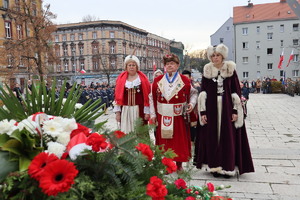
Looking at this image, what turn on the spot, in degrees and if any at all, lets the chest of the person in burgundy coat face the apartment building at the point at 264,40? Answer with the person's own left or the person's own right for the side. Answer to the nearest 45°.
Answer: approximately 180°

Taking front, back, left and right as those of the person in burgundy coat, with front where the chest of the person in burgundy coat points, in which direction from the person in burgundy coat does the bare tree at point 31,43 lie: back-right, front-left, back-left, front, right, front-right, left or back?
back-right

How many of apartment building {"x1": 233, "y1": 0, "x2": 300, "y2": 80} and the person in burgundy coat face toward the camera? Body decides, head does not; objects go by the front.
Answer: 2

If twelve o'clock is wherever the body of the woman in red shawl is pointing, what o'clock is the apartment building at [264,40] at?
The apartment building is roughly at 7 o'clock from the woman in red shawl.

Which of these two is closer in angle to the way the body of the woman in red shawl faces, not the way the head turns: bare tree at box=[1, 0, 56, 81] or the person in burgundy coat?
the person in burgundy coat

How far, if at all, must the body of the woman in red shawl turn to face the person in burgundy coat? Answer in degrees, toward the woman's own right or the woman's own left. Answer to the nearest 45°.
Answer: approximately 45° to the woman's own left

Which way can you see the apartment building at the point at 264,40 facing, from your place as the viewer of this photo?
facing the viewer

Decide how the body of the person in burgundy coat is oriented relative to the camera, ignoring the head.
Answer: toward the camera

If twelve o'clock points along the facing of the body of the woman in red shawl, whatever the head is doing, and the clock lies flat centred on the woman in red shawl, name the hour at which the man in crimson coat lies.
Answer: The man in crimson coat is roughly at 10 o'clock from the woman in red shawl.

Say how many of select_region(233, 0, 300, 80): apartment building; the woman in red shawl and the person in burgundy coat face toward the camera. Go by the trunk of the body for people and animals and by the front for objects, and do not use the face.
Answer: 3
